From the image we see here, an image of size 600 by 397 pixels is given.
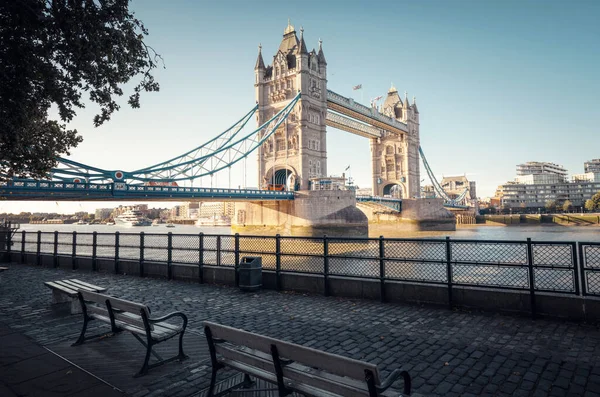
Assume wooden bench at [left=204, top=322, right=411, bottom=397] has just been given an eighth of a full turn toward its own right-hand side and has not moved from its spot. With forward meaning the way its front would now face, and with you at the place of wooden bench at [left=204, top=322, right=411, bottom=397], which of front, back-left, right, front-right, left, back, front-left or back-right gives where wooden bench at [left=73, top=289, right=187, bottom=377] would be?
back-left

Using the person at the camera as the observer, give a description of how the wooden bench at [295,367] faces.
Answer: facing away from the viewer and to the right of the viewer

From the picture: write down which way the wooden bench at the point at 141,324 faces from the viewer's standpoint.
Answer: facing away from the viewer and to the right of the viewer
